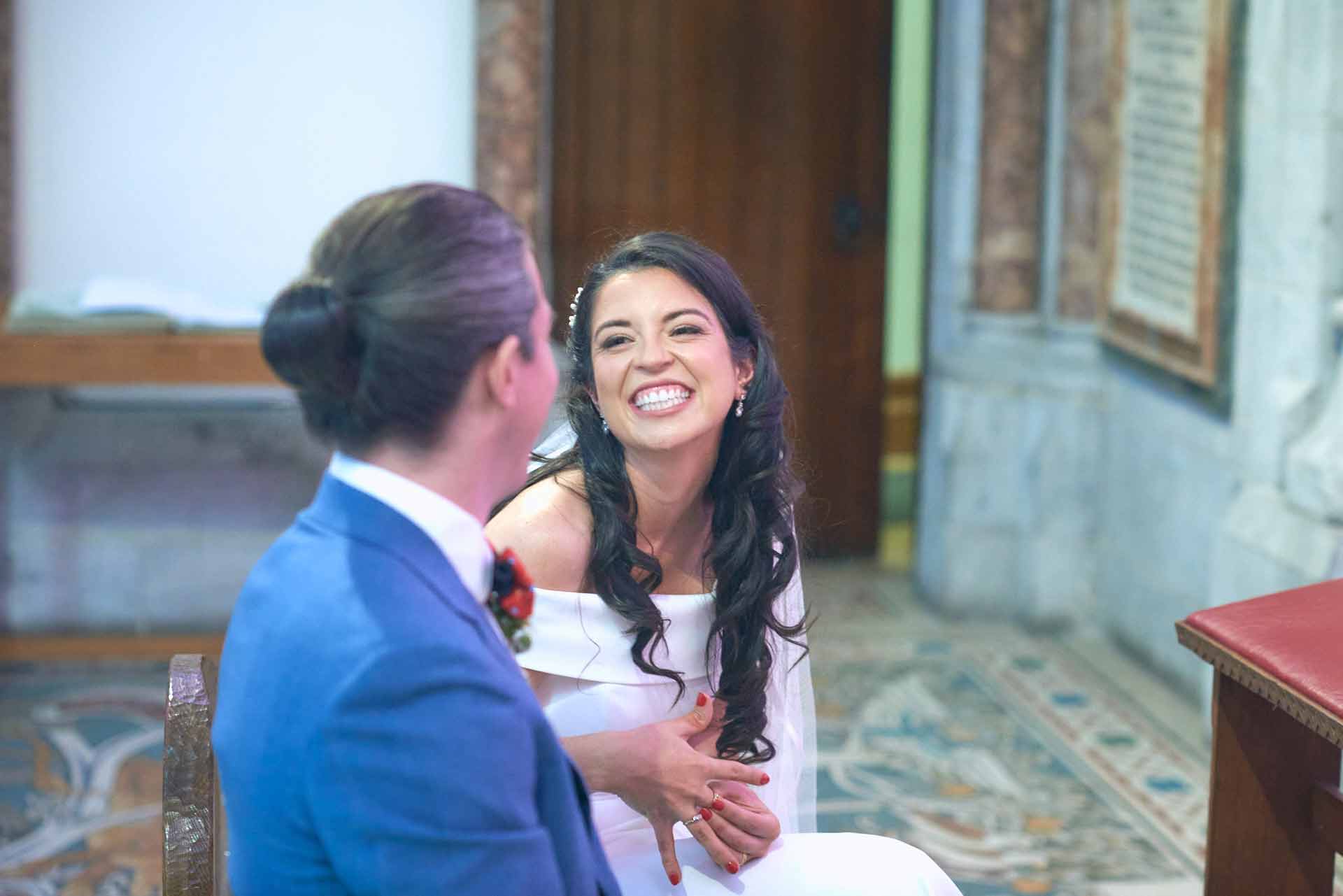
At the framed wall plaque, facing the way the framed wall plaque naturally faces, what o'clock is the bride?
The bride is roughly at 11 o'clock from the framed wall plaque.

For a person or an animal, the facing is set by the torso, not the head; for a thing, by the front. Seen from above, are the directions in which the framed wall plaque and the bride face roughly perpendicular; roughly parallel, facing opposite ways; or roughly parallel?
roughly perpendicular

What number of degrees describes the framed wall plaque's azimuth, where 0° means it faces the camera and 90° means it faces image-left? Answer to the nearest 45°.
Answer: approximately 45°

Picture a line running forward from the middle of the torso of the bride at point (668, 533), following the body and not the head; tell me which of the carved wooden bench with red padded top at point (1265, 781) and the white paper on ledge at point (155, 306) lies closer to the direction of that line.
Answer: the carved wooden bench with red padded top

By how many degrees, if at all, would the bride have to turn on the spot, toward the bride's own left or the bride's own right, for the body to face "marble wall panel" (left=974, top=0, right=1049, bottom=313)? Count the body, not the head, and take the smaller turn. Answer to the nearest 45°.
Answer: approximately 135° to the bride's own left

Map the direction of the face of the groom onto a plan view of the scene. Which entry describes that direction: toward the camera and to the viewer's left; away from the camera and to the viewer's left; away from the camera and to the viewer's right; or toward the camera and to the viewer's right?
away from the camera and to the viewer's right

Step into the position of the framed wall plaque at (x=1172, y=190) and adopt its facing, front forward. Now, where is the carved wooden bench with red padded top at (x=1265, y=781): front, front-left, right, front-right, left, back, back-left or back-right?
front-left

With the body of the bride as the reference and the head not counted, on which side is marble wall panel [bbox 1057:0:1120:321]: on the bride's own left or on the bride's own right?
on the bride's own left

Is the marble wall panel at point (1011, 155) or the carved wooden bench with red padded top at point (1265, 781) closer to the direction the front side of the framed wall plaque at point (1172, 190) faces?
the carved wooden bench with red padded top

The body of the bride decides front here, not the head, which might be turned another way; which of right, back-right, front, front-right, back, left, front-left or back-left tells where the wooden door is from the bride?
back-left

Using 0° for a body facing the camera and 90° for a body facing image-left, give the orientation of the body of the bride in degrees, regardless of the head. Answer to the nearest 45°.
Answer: approximately 315°
